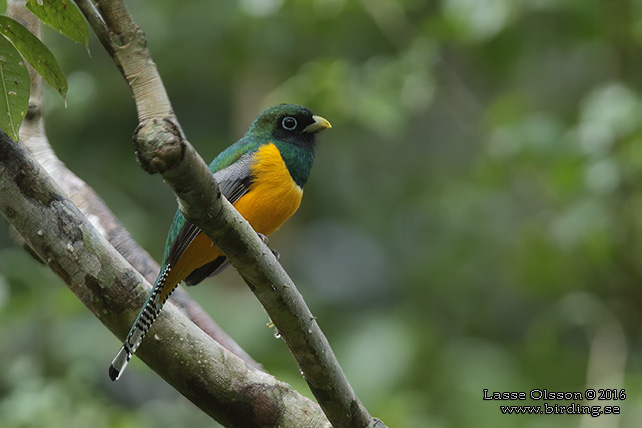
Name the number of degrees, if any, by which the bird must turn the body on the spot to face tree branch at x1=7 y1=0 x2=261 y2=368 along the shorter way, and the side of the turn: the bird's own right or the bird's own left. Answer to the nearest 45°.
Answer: approximately 180°

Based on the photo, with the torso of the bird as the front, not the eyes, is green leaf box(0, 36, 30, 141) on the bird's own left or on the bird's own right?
on the bird's own right

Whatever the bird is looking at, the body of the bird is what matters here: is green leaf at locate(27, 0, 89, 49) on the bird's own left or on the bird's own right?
on the bird's own right

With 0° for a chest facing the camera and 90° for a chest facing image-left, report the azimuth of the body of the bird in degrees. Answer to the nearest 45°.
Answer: approximately 270°

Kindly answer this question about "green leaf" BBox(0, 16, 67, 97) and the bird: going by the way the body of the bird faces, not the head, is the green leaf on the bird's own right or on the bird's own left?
on the bird's own right
